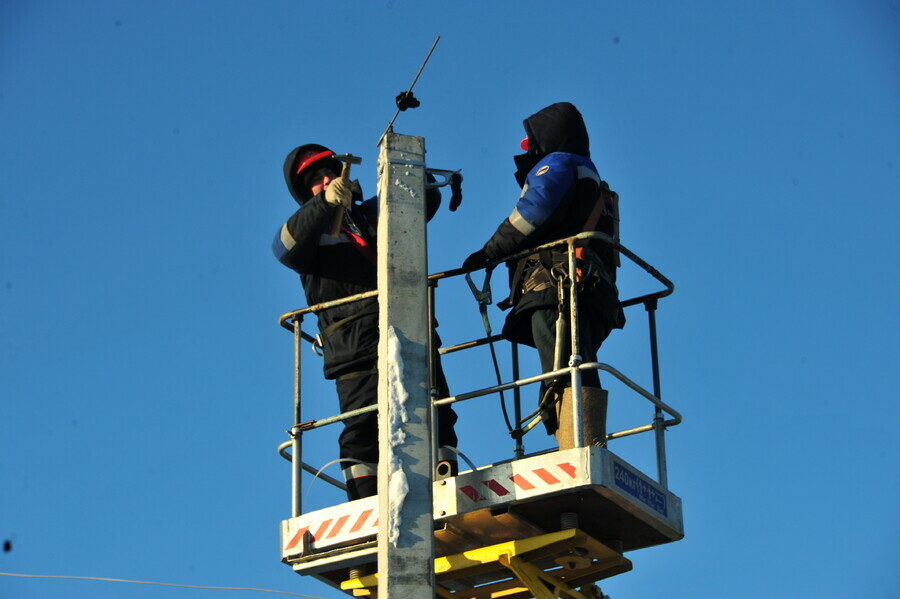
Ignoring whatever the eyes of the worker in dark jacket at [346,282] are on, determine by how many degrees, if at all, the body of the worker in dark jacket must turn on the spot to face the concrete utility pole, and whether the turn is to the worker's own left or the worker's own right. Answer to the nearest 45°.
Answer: approximately 45° to the worker's own right

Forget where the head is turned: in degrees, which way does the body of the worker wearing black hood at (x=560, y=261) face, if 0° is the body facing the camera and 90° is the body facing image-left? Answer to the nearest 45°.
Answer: approximately 90°

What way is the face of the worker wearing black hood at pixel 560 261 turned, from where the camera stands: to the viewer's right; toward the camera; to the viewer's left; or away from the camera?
to the viewer's left

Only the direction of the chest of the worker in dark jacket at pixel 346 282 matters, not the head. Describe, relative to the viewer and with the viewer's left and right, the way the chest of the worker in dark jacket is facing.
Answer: facing the viewer and to the right of the viewer

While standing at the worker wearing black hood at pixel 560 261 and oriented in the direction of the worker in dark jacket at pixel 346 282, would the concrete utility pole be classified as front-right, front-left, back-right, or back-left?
front-left

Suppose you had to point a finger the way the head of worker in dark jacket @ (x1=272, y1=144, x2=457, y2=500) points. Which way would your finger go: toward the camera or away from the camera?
toward the camera

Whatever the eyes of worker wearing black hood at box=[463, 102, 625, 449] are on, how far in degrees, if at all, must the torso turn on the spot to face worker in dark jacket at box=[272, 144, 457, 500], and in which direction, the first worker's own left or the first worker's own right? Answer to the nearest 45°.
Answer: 0° — they already face them
